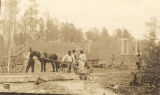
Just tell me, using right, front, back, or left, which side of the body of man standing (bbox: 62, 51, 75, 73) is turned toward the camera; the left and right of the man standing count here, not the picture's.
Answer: front

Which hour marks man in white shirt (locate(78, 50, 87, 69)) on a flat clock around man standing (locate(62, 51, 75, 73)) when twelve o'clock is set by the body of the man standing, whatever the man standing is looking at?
The man in white shirt is roughly at 10 o'clock from the man standing.

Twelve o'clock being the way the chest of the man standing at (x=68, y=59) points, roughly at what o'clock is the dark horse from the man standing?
The dark horse is roughly at 4 o'clock from the man standing.

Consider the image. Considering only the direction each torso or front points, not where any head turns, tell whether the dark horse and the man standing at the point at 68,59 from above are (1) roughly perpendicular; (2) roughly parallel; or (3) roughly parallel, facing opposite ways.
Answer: roughly perpendicular

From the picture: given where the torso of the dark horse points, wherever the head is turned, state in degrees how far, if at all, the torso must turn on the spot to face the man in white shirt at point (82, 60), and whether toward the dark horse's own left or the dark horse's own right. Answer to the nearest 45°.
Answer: approximately 135° to the dark horse's own left

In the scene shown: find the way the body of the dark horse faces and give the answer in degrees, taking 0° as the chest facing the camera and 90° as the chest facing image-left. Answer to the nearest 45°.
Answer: approximately 90°

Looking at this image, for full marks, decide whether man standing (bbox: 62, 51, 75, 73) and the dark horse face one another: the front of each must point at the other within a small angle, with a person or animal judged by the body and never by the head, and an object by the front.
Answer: no

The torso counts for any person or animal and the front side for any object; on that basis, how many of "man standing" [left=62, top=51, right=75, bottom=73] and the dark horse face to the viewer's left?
1

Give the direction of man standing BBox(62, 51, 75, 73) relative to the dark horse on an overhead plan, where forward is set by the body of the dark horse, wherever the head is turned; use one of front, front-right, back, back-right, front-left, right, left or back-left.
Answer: back-left

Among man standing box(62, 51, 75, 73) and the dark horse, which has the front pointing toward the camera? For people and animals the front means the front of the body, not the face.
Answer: the man standing
